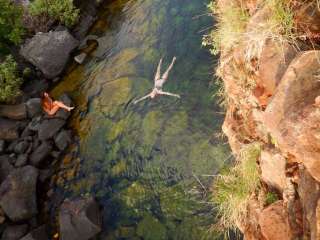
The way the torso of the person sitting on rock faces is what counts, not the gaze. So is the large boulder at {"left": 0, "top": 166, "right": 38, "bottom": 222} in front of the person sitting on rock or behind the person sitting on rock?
behind

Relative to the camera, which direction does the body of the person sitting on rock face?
to the viewer's right

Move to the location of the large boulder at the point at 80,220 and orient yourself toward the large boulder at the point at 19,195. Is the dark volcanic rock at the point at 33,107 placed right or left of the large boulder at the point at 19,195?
right

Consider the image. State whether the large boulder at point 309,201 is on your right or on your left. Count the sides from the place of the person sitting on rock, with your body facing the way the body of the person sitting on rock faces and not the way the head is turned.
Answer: on your right

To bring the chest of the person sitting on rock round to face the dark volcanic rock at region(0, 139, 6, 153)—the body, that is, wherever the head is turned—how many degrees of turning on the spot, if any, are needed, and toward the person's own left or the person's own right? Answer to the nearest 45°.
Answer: approximately 180°

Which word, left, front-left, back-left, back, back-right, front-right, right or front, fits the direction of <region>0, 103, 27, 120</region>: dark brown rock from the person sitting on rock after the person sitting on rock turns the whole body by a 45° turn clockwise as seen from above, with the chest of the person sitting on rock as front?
back

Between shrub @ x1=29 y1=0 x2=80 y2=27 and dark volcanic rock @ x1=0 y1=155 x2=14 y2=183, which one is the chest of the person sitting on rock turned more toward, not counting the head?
the shrub

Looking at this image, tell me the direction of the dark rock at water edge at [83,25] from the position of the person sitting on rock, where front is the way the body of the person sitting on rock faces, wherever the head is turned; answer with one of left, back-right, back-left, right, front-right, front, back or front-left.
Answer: front-left
